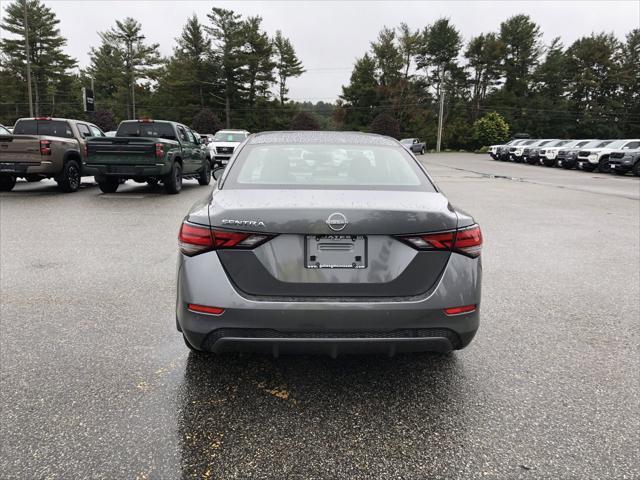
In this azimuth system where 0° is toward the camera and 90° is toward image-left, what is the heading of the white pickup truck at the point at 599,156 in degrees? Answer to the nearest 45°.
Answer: approximately 45°

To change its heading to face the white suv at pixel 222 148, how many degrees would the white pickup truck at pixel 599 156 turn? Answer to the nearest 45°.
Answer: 0° — it already faces it

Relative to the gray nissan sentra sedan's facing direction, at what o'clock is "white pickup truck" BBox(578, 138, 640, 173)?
The white pickup truck is roughly at 1 o'clock from the gray nissan sentra sedan.

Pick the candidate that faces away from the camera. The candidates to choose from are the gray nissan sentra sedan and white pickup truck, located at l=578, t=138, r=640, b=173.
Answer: the gray nissan sentra sedan

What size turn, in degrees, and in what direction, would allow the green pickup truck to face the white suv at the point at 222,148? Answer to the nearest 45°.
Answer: approximately 45° to its left

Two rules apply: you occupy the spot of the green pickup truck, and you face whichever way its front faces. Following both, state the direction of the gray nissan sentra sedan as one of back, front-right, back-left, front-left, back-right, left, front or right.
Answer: back-right

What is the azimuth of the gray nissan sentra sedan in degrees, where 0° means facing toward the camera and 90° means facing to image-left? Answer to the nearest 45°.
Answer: approximately 180°

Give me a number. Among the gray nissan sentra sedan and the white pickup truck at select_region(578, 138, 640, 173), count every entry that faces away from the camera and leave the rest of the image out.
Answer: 1

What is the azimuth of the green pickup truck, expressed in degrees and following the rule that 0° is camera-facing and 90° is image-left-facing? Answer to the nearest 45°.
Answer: approximately 225°

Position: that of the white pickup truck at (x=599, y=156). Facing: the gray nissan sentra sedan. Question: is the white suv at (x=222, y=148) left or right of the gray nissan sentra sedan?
right

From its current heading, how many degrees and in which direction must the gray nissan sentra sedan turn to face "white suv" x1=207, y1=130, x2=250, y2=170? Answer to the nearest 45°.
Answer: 0° — it already faces it
